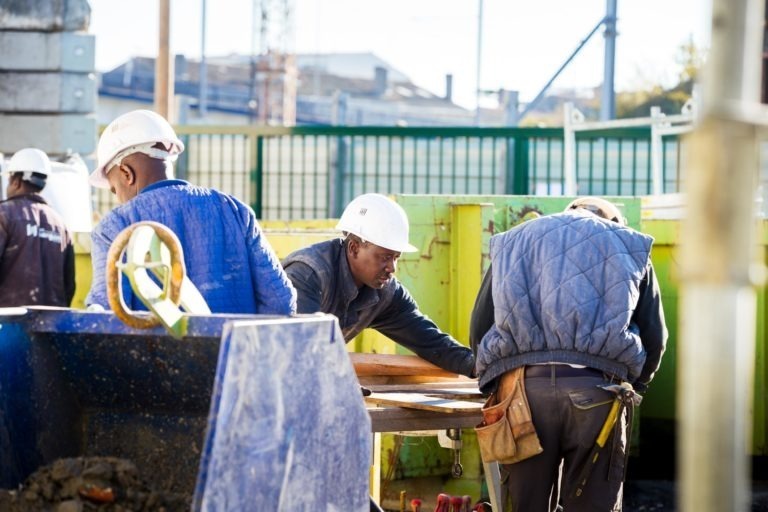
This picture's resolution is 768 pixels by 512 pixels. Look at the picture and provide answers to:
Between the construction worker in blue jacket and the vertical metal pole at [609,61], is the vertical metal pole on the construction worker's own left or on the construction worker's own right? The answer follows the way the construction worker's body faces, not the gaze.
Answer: on the construction worker's own right

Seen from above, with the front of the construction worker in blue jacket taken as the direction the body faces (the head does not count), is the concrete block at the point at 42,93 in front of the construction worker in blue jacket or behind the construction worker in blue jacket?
in front

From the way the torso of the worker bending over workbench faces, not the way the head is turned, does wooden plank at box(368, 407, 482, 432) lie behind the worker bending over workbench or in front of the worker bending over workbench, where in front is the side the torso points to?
in front

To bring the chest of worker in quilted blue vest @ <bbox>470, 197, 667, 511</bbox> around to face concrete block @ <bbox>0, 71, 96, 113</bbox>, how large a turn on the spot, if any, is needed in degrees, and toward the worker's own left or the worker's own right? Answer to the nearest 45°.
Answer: approximately 45° to the worker's own left

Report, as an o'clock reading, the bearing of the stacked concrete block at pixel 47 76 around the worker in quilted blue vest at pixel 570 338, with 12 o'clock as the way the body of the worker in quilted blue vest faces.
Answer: The stacked concrete block is roughly at 11 o'clock from the worker in quilted blue vest.

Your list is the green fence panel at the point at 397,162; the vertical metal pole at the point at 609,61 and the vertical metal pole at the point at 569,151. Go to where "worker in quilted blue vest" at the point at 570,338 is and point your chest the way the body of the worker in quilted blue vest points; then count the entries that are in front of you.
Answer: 3

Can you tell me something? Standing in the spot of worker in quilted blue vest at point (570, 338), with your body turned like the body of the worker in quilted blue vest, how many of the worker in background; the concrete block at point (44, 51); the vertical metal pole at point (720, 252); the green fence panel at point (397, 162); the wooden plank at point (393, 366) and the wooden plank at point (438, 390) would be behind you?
1

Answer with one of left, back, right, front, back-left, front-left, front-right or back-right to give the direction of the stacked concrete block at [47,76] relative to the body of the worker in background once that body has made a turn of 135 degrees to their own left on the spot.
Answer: back

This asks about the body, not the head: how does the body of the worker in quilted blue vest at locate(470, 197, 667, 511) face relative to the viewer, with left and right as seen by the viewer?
facing away from the viewer

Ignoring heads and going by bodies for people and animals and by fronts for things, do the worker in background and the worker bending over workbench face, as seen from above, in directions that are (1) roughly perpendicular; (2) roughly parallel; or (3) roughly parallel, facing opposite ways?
roughly parallel, facing opposite ways

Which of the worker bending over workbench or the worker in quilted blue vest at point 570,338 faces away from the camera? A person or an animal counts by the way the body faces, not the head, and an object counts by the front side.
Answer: the worker in quilted blue vest

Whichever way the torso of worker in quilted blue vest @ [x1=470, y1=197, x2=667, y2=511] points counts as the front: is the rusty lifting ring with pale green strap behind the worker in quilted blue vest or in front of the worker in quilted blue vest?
behind

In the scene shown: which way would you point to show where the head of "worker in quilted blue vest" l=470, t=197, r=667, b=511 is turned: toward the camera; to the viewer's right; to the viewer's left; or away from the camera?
away from the camera

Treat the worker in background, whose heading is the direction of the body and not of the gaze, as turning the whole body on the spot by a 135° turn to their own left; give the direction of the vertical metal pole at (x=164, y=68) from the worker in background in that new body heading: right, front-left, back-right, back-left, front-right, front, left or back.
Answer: back
